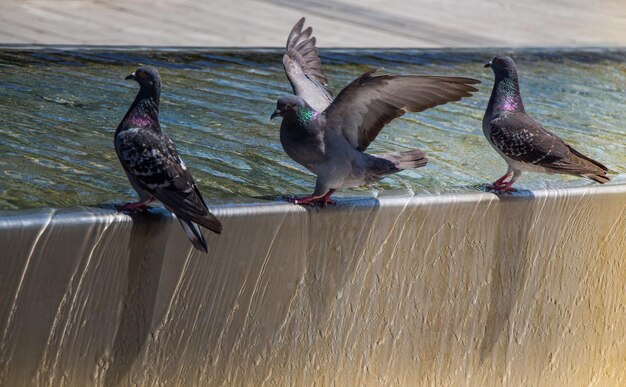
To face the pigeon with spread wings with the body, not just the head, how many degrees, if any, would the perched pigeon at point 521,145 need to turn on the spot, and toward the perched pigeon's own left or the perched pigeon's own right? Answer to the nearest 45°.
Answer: approximately 45° to the perched pigeon's own left

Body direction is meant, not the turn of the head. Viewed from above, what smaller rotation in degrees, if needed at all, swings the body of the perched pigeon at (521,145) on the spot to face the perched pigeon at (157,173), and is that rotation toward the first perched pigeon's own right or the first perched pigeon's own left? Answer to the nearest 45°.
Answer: approximately 45° to the first perched pigeon's own left

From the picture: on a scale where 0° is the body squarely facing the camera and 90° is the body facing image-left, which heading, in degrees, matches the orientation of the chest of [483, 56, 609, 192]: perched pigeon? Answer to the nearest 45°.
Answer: approximately 90°
